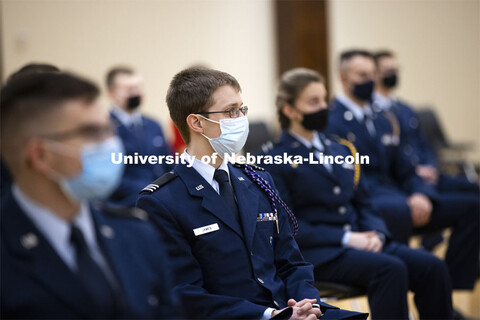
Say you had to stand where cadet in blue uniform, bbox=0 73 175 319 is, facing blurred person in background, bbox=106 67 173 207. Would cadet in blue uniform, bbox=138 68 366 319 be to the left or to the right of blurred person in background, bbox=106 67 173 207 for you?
right

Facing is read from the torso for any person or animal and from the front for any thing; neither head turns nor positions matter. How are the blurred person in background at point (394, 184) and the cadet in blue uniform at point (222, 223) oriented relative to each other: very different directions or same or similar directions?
same or similar directions

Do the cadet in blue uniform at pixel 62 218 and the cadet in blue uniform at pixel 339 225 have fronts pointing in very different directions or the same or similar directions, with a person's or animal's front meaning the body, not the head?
same or similar directions
